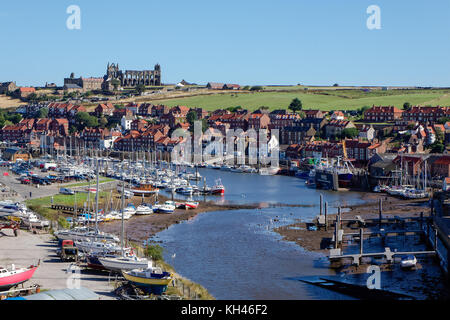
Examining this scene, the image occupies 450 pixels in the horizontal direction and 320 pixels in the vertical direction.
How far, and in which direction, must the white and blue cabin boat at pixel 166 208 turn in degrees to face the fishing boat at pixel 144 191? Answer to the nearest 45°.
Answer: approximately 90° to its left

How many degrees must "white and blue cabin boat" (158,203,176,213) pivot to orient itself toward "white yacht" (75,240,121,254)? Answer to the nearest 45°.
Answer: approximately 90° to its right

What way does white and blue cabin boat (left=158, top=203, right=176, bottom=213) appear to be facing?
to the viewer's right

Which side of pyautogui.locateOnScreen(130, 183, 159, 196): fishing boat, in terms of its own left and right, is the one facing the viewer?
right
